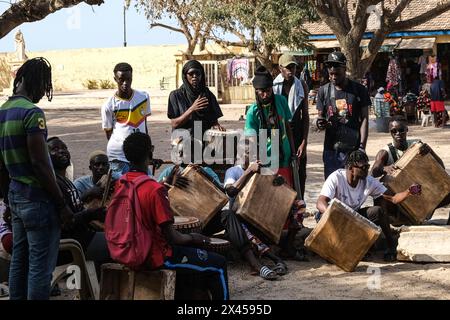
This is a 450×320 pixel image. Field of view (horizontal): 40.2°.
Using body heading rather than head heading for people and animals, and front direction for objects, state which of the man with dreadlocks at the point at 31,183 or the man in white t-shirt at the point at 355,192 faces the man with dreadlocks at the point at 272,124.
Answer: the man with dreadlocks at the point at 31,183

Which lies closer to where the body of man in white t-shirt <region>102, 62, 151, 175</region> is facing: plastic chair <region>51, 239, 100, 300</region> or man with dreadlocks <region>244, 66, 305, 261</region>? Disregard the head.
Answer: the plastic chair

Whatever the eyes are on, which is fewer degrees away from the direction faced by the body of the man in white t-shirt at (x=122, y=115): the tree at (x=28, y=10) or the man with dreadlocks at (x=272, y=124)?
the man with dreadlocks

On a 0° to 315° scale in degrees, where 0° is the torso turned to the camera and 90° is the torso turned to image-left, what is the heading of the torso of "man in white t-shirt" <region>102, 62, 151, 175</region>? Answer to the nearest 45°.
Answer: approximately 0°

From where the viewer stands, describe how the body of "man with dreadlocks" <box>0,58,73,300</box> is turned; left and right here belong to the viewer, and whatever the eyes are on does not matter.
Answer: facing away from the viewer and to the right of the viewer

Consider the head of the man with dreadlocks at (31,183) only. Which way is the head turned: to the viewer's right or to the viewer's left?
to the viewer's right

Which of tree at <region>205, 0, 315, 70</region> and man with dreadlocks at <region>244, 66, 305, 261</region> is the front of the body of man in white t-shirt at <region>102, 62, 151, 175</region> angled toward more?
the man with dreadlocks

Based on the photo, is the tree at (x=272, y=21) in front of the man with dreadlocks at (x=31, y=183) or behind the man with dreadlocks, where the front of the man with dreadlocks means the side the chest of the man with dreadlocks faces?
in front

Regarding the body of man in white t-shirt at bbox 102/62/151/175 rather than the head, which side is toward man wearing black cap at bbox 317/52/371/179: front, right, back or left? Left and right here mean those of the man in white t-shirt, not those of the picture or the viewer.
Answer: left

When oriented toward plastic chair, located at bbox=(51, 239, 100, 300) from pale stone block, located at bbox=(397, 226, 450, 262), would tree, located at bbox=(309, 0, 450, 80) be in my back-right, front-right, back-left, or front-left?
back-right

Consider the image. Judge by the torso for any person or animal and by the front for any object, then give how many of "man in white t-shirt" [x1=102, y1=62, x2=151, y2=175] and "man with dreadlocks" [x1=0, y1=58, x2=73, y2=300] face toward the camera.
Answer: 1

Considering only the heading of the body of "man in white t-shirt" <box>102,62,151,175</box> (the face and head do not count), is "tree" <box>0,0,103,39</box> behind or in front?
behind

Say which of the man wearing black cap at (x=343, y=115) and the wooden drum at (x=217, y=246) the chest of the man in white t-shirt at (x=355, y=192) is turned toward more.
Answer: the wooden drum

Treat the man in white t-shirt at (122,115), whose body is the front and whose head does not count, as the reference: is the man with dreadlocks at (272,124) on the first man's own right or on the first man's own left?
on the first man's own left
